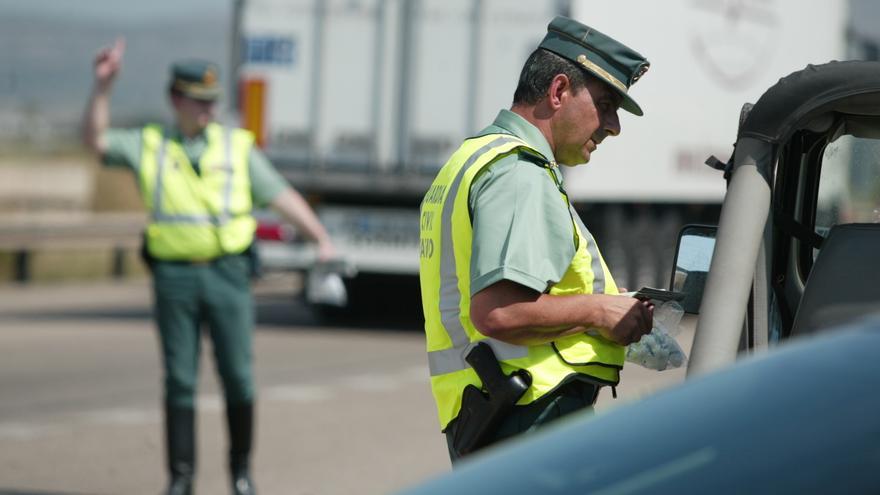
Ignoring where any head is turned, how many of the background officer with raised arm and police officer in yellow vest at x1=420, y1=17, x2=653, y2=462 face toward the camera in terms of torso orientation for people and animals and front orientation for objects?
1

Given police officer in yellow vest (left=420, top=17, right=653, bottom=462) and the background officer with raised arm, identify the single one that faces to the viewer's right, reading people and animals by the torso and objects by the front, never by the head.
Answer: the police officer in yellow vest

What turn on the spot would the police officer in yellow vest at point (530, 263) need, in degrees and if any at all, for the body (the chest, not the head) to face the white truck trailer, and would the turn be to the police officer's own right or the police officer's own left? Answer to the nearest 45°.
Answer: approximately 90° to the police officer's own left

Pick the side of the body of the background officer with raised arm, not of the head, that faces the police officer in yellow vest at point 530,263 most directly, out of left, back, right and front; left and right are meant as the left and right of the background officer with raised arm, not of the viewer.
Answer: front

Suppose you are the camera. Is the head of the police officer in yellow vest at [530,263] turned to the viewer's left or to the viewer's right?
to the viewer's right

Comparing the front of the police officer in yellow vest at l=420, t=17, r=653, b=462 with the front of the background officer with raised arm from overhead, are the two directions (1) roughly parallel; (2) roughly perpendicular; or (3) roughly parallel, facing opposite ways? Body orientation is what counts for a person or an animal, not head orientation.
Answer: roughly perpendicular

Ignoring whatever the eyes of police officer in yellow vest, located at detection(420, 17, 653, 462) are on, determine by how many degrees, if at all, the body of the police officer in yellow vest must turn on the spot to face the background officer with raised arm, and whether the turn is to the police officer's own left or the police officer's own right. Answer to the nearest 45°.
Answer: approximately 135° to the police officer's own left

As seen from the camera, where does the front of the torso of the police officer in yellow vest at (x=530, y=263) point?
to the viewer's right

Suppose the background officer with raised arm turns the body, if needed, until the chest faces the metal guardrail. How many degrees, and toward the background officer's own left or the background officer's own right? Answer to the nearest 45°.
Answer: approximately 180°

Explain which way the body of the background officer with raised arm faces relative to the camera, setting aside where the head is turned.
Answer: toward the camera

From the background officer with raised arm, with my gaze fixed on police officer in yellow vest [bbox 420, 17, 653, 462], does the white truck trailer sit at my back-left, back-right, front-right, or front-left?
back-left
